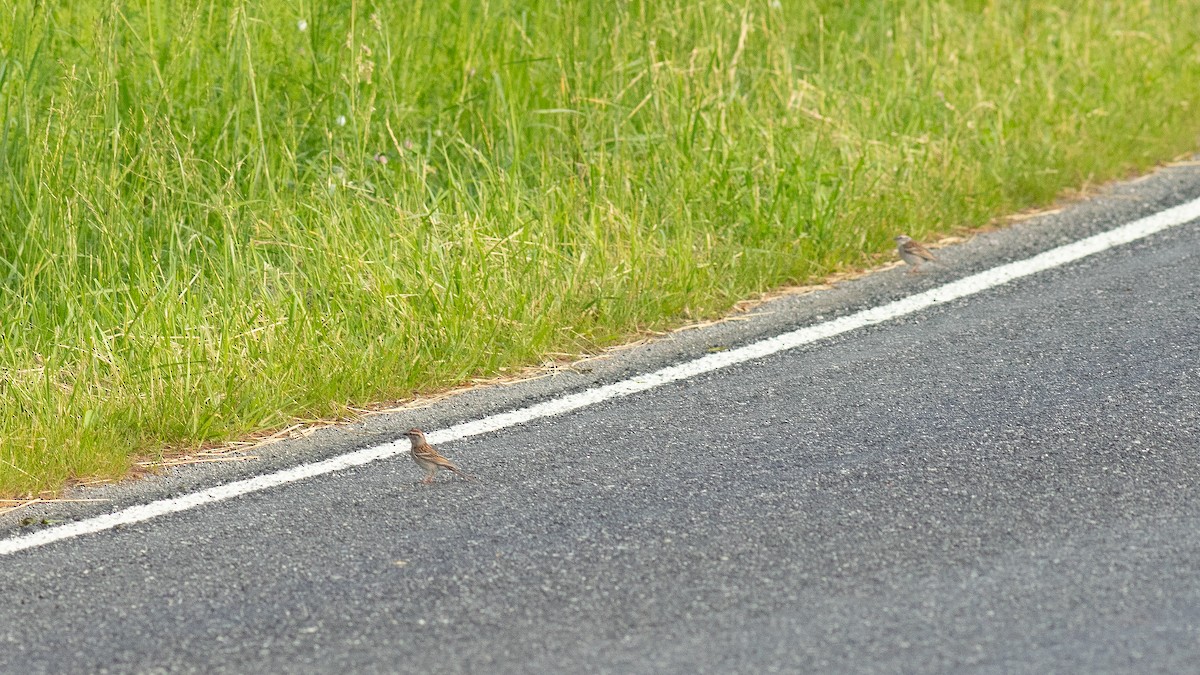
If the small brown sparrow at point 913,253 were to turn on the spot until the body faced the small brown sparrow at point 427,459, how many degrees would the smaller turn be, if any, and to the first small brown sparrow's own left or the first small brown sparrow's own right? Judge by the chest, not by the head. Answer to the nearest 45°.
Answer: approximately 45° to the first small brown sparrow's own left

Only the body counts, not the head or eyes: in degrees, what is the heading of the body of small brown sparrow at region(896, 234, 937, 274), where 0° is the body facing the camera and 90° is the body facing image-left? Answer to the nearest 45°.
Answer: approximately 90°

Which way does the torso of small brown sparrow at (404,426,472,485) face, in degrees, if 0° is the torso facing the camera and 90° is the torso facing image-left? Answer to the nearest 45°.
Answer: approximately 90°

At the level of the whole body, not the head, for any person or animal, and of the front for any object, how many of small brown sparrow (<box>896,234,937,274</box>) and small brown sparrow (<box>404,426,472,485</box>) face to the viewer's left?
2

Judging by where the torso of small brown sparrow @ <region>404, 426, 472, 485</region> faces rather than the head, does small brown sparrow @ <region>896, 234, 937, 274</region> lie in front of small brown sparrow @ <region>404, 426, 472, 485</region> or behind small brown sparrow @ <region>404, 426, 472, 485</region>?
behind
